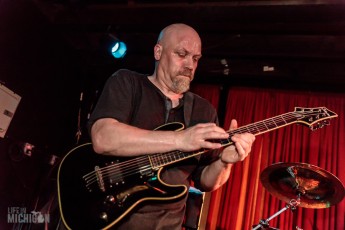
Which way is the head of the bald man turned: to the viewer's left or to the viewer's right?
to the viewer's right

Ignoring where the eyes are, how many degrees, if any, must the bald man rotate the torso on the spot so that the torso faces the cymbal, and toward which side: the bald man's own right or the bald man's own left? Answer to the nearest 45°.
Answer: approximately 90° to the bald man's own left

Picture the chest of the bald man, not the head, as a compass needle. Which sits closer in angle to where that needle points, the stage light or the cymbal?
the cymbal

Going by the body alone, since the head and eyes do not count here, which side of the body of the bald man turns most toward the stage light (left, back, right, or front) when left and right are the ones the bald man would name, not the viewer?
back

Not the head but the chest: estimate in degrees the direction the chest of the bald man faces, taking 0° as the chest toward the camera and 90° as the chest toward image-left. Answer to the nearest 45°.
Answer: approximately 315°
